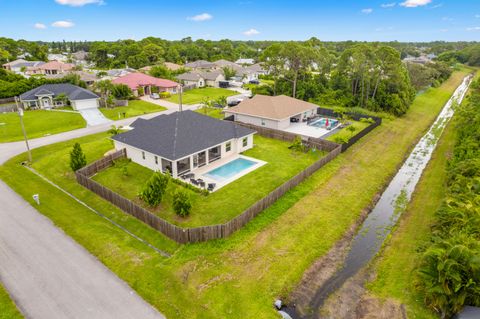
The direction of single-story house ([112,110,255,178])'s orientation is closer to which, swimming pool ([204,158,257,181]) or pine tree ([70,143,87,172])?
the pine tree

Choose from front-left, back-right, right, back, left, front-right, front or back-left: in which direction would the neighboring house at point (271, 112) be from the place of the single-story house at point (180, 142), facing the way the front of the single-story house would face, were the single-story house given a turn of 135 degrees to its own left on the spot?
back-left

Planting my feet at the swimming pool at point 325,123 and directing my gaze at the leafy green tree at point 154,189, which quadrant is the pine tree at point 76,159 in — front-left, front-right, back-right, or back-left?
front-right

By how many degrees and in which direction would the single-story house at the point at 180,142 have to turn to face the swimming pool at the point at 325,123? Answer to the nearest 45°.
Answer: approximately 90° to its right

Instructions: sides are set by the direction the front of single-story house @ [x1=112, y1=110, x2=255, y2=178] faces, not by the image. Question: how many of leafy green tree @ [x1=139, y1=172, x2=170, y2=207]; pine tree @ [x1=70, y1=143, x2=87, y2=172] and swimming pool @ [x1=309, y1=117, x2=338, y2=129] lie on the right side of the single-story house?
1

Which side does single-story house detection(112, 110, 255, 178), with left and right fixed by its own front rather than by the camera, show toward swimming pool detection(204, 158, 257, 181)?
back

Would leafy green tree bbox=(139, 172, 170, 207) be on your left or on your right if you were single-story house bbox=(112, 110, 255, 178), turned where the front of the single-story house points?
on your left

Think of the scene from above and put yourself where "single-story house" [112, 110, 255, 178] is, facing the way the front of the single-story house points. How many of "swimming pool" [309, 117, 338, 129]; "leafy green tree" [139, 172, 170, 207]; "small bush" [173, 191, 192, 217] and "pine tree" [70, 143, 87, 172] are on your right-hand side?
1

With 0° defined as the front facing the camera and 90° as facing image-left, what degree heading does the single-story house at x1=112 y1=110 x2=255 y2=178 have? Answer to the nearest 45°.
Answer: approximately 135°
